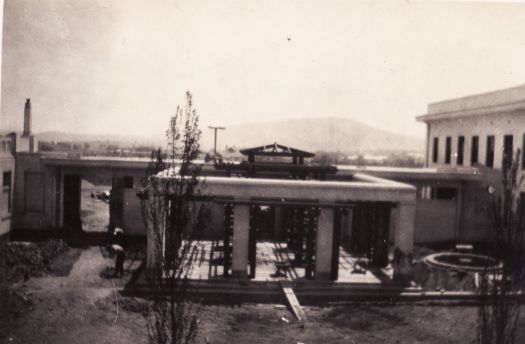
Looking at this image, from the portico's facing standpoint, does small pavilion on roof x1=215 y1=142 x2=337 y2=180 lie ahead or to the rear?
to the rear

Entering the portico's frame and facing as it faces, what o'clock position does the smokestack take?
The smokestack is roughly at 4 o'clock from the portico.

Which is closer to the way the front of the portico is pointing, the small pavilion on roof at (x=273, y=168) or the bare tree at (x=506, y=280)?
the bare tree

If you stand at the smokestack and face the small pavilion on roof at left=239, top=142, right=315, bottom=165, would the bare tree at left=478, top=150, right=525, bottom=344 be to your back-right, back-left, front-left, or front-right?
front-right

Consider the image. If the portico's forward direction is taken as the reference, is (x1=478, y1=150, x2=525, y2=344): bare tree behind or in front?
in front

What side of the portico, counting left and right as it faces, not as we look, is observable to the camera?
front

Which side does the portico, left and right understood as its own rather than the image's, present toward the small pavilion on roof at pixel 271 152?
back

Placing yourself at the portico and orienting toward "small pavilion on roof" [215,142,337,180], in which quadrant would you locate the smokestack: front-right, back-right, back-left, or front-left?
front-left
